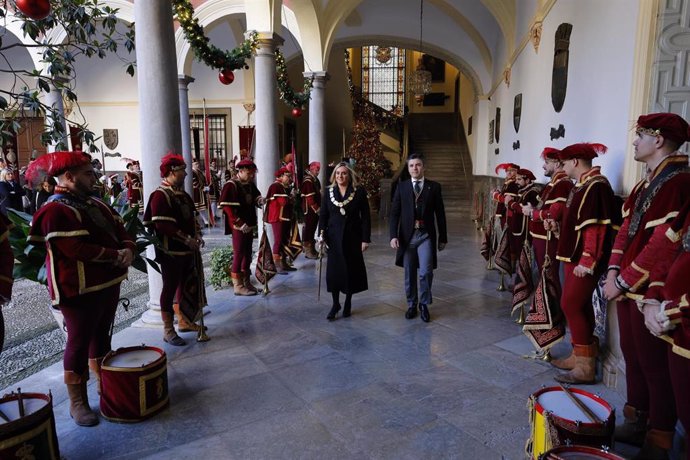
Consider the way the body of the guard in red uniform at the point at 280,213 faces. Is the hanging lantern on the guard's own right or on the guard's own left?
on the guard's own left

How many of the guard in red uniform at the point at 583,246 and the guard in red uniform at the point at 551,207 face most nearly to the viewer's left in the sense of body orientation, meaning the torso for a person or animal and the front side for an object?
2

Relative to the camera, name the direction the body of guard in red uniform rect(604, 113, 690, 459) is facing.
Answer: to the viewer's left

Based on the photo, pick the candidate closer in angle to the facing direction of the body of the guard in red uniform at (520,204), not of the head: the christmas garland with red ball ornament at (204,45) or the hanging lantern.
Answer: the christmas garland with red ball ornament

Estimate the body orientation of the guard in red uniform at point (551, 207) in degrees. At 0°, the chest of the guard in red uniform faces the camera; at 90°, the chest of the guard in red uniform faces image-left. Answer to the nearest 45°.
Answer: approximately 90°

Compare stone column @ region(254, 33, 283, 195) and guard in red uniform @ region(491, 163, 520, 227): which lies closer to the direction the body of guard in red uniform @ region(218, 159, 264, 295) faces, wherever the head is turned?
the guard in red uniform

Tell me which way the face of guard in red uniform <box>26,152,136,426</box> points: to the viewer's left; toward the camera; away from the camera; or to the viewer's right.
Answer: to the viewer's right

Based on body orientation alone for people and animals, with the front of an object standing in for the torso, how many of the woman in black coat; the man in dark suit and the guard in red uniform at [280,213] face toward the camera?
2

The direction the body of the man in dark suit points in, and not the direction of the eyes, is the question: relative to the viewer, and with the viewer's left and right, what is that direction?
facing the viewer

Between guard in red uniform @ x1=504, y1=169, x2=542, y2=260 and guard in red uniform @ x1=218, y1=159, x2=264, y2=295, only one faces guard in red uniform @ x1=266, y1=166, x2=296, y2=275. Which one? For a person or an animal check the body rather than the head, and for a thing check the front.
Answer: guard in red uniform @ x1=504, y1=169, x2=542, y2=260

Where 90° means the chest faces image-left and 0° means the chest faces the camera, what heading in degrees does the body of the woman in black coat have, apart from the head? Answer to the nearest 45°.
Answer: approximately 0°

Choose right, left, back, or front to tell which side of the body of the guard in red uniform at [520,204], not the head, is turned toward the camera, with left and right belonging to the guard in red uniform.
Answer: left

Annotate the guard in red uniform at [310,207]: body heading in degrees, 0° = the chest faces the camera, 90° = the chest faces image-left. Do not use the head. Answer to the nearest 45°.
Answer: approximately 270°

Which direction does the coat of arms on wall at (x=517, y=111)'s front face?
to the viewer's left

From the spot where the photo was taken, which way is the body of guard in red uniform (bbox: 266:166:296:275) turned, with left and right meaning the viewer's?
facing to the right of the viewer

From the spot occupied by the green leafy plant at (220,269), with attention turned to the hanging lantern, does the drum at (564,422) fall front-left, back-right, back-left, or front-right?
back-right

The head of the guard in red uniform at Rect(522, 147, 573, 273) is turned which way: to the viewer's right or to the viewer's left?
to the viewer's left

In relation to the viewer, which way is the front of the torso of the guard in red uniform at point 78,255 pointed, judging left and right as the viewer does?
facing to the right of the viewer

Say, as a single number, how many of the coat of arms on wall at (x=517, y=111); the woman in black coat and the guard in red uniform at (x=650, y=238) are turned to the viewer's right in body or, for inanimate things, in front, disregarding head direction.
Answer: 0

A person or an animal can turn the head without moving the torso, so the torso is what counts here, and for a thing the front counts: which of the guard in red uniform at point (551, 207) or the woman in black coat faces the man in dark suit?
the guard in red uniform

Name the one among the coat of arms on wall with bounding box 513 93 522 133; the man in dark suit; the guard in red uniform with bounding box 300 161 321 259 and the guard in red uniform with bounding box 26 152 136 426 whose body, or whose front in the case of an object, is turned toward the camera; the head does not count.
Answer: the man in dark suit

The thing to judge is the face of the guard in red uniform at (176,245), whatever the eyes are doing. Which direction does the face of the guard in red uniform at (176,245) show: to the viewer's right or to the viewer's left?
to the viewer's right
